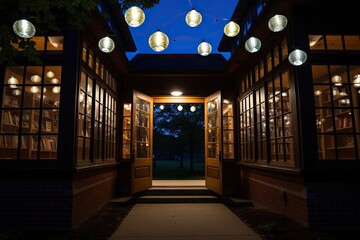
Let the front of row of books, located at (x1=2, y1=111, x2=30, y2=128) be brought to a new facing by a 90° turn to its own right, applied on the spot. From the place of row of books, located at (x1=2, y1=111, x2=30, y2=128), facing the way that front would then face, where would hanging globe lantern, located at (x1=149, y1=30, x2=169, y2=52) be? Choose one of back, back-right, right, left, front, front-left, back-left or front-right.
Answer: back-left

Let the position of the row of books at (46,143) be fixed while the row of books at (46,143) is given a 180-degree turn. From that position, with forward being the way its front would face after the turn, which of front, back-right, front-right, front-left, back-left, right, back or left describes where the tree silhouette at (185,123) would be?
front-right

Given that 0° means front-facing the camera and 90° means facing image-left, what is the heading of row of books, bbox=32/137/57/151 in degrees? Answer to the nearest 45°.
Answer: approximately 0°

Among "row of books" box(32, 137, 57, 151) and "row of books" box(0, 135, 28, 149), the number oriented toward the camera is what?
2

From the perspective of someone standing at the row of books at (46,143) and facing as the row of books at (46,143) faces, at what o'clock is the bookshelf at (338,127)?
The bookshelf is roughly at 10 o'clock from the row of books.

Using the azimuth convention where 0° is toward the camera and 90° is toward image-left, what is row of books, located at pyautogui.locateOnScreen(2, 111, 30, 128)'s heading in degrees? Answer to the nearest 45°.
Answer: approximately 0°

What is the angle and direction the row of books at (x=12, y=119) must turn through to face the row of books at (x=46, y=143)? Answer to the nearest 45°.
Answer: approximately 90° to its left
